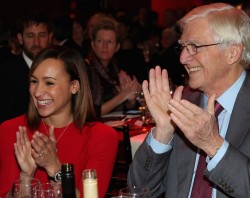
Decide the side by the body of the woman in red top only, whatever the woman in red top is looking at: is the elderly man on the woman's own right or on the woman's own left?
on the woman's own left

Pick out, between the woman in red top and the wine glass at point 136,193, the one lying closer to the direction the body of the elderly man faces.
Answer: the wine glass
